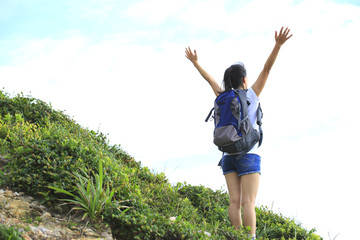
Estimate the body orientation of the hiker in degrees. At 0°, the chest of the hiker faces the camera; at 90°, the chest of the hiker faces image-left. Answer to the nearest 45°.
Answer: approximately 225°
